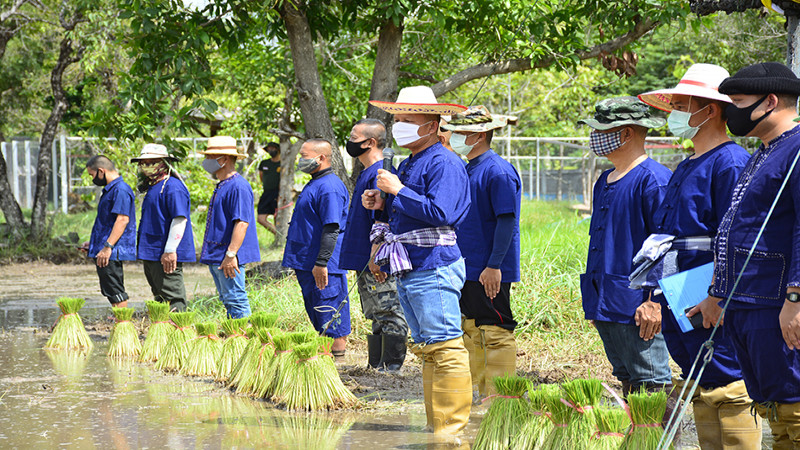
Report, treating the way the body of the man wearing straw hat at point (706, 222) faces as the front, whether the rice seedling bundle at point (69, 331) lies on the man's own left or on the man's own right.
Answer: on the man's own right

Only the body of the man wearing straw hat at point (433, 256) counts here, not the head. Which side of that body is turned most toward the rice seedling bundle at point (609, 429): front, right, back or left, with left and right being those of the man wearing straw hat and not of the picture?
left

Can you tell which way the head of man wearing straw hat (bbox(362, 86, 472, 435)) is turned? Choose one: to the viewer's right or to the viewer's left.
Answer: to the viewer's left

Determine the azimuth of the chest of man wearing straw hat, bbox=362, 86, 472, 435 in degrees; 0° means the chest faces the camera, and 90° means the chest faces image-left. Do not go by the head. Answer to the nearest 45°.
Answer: approximately 45°

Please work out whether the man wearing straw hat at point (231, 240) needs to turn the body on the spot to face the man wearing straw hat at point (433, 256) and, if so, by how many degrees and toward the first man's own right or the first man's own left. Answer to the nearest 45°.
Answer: approximately 90° to the first man's own left

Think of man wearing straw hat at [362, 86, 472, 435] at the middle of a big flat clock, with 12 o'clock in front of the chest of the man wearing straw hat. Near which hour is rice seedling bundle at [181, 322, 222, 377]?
The rice seedling bundle is roughly at 3 o'clock from the man wearing straw hat.

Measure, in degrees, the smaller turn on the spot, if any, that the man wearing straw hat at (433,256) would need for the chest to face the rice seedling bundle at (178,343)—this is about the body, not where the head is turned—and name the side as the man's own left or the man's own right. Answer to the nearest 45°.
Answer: approximately 90° to the man's own right

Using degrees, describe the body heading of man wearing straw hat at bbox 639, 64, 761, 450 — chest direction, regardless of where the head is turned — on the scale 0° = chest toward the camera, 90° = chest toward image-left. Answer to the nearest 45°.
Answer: approximately 45°
